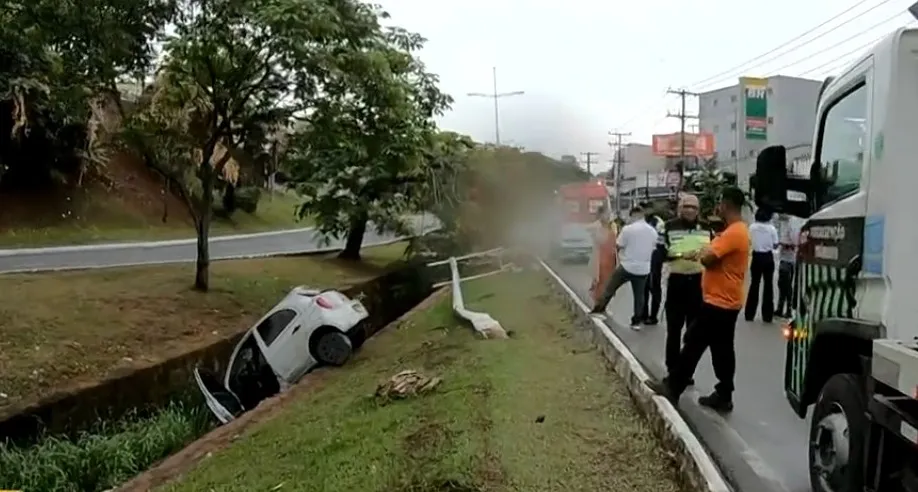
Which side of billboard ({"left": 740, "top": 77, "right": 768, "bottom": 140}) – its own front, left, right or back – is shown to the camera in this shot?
front

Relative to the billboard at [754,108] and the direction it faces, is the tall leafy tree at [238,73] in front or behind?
in front

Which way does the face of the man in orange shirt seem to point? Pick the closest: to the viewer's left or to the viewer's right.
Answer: to the viewer's left

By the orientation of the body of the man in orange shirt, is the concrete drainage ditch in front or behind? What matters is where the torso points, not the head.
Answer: in front

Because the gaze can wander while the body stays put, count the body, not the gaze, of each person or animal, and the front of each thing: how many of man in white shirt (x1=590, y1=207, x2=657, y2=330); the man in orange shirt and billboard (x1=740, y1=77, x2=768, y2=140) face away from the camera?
1

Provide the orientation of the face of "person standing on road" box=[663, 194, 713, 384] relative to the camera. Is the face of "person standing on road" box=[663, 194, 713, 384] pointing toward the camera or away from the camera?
toward the camera
